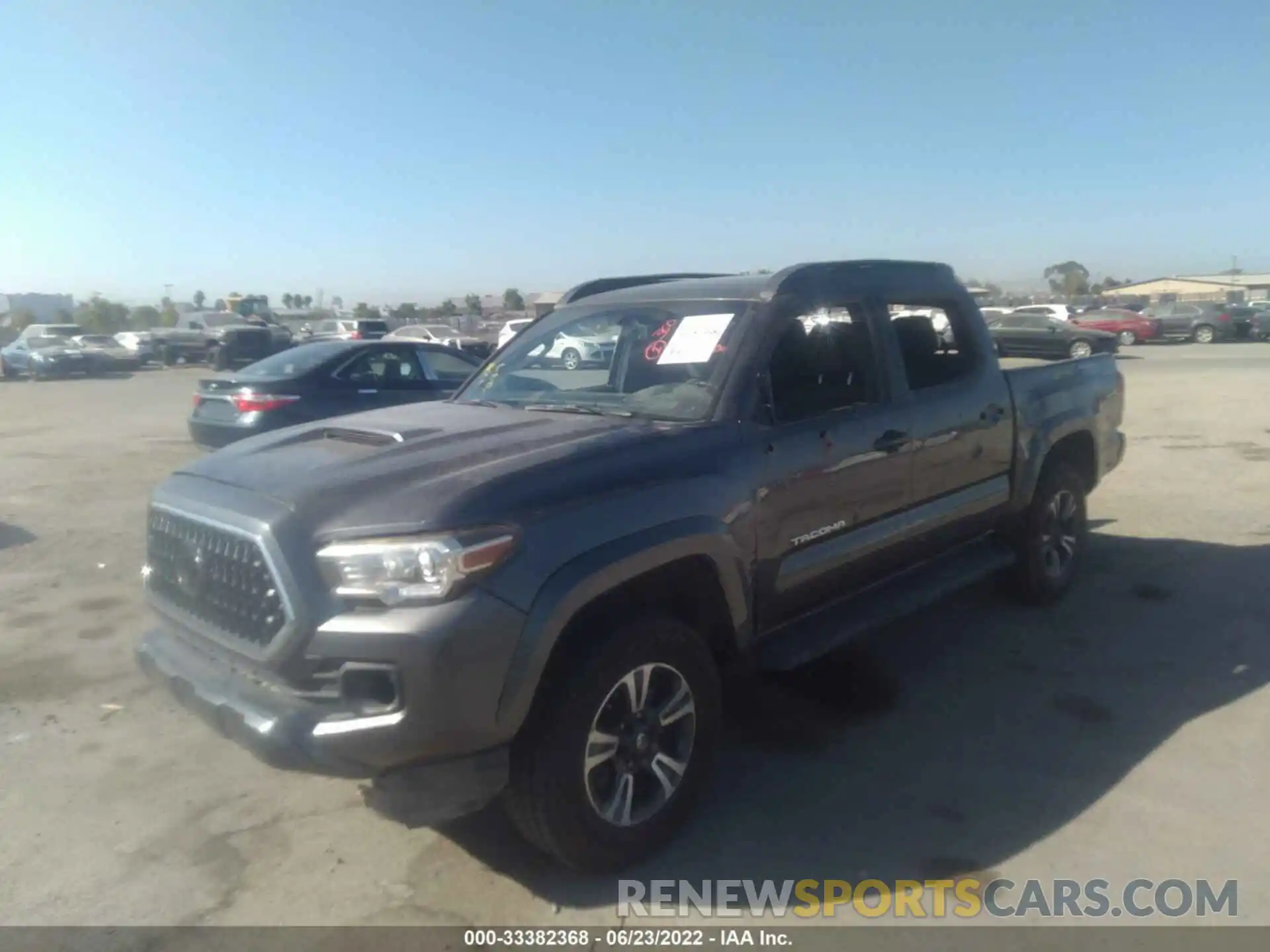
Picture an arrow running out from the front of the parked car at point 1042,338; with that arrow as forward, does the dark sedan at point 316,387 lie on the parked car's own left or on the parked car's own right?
on the parked car's own right

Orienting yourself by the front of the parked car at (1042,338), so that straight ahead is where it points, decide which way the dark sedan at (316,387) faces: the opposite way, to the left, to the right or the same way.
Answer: to the left

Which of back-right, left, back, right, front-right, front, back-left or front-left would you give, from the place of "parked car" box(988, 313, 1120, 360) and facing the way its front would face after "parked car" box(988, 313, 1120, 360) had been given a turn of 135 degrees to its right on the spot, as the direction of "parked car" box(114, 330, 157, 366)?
front-right

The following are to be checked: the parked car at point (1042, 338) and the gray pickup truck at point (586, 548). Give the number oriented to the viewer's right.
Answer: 1

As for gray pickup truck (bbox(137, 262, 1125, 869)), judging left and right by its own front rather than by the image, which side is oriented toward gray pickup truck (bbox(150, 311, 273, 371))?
right

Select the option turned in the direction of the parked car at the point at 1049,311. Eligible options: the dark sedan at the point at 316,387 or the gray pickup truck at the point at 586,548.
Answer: the dark sedan

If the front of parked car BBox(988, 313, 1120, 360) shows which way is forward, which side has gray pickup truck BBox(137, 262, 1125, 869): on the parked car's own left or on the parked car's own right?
on the parked car's own right

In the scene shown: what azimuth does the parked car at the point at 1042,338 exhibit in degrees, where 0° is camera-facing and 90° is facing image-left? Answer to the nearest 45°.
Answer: approximately 270°

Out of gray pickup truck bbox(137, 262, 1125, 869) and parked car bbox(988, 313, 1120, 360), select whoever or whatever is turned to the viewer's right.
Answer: the parked car

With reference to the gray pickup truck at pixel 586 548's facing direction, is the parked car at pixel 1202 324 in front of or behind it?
behind
